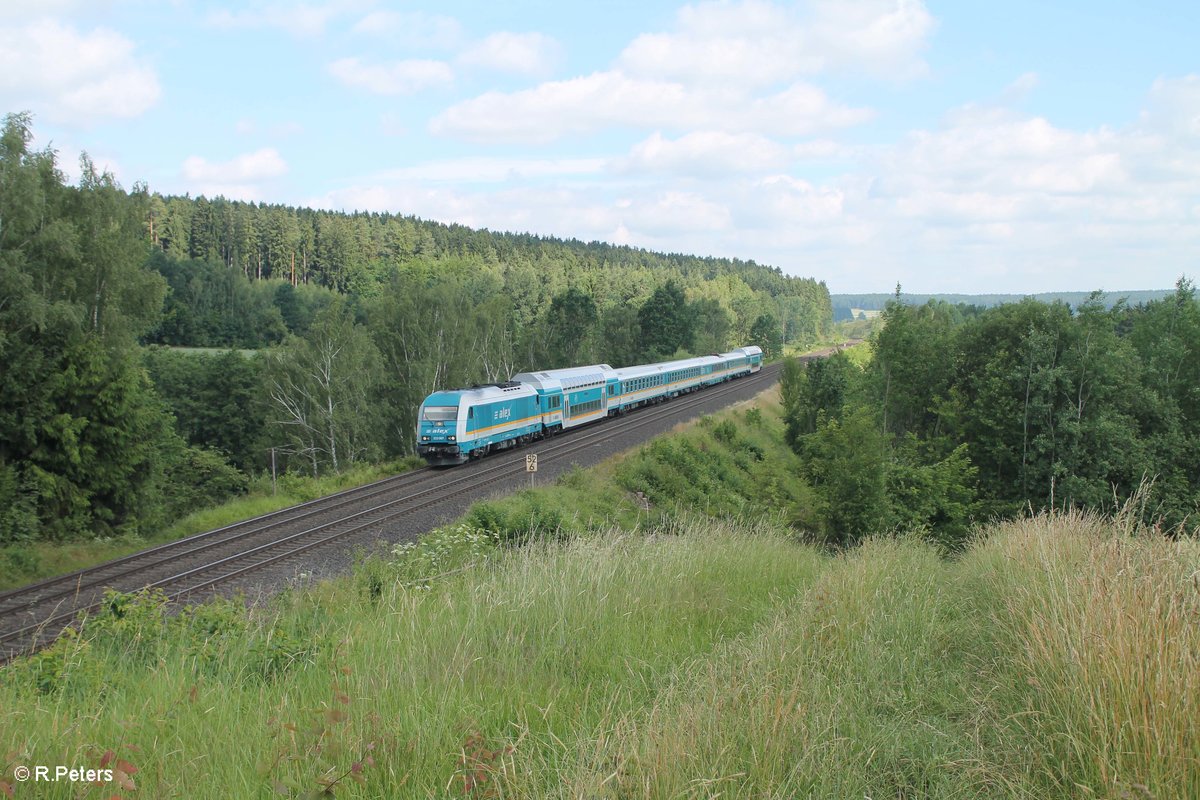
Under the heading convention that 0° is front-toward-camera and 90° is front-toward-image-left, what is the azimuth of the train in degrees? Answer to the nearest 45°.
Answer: approximately 45°
